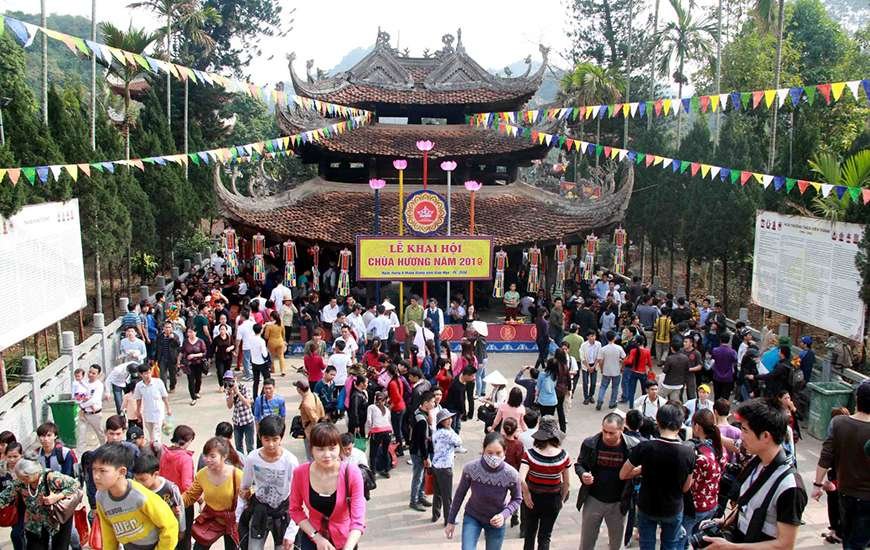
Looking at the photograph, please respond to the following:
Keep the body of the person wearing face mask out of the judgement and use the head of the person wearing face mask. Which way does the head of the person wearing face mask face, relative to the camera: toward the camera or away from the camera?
toward the camera

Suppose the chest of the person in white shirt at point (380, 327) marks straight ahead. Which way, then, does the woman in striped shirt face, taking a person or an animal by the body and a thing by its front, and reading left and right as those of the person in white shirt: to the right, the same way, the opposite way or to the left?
the same way

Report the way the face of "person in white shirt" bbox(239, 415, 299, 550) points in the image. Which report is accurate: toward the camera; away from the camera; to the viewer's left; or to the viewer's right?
toward the camera

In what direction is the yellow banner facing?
toward the camera

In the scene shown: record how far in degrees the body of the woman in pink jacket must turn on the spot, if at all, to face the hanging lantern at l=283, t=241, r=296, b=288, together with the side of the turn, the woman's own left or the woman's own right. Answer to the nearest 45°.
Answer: approximately 180°

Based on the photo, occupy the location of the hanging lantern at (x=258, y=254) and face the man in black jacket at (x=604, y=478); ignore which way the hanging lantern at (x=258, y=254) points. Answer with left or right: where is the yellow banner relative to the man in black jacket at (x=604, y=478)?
left

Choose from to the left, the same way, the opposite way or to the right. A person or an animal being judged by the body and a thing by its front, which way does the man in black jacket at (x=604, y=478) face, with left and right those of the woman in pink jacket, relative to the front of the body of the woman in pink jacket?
the same way

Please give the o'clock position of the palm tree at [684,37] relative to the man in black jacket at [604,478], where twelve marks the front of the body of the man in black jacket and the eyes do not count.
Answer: The palm tree is roughly at 6 o'clock from the man in black jacket.

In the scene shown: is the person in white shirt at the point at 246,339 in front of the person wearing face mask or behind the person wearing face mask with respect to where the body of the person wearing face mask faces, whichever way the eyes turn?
behind

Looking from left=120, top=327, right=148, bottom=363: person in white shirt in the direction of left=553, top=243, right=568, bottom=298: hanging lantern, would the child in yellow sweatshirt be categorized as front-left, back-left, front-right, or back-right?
back-right

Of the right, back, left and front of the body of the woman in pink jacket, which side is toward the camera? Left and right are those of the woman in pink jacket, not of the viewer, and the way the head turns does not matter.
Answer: front

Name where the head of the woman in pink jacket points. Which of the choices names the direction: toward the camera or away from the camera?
toward the camera

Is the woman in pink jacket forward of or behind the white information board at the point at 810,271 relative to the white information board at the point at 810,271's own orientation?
forward

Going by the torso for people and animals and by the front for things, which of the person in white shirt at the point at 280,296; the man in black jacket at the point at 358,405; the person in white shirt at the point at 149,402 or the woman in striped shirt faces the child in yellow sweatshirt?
the person in white shirt at the point at 149,402
